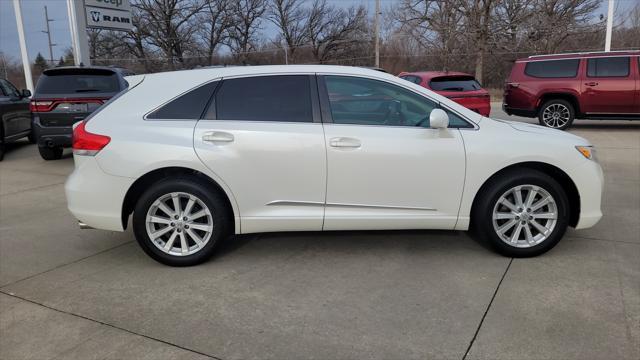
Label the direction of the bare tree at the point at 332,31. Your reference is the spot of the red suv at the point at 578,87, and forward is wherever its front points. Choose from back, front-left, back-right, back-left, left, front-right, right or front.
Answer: back-left

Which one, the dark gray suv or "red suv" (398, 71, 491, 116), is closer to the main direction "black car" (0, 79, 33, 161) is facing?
the red suv

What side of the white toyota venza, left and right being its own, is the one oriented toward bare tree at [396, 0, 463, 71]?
left

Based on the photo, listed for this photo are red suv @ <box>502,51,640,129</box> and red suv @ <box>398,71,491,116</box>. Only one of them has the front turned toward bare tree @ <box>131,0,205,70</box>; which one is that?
red suv @ <box>398,71,491,116</box>

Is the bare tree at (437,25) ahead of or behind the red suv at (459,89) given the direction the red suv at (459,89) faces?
ahead

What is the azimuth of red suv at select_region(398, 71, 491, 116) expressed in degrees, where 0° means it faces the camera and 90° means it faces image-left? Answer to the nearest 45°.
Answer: approximately 135°

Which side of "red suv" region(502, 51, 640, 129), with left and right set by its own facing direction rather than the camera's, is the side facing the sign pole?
back

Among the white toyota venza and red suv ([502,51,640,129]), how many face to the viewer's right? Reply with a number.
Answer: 2

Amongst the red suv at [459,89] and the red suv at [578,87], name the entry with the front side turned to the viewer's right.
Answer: the red suv at [578,87]

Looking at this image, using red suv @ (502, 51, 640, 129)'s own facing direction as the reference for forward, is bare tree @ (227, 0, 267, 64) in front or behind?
behind

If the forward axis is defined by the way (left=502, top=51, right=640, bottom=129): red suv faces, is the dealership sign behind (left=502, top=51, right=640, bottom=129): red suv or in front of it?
behind

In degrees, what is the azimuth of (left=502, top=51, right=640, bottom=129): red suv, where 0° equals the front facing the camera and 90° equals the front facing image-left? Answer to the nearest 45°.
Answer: approximately 270°

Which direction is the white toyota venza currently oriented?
to the viewer's right

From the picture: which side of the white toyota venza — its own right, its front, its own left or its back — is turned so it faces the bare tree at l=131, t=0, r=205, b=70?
left

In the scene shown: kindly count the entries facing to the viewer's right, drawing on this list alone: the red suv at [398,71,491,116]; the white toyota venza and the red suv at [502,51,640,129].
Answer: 2

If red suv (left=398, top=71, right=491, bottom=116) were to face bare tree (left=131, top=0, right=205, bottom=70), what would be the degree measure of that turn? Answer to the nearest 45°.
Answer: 0° — it already faces it
